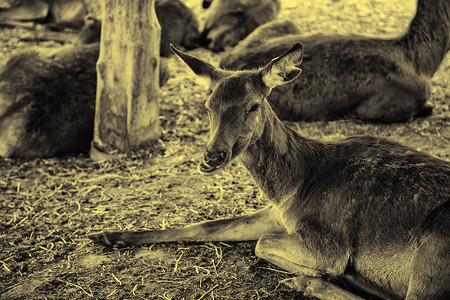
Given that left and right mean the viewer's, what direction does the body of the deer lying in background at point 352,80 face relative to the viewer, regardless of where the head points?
facing to the right of the viewer

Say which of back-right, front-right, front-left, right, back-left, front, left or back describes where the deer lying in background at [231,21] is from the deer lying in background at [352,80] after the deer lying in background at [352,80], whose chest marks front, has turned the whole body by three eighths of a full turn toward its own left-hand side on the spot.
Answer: front

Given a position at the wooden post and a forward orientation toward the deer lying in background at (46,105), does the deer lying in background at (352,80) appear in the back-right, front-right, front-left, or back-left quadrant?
back-right

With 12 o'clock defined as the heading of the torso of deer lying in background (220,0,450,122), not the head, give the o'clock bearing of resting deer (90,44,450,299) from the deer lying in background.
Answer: The resting deer is roughly at 3 o'clock from the deer lying in background.

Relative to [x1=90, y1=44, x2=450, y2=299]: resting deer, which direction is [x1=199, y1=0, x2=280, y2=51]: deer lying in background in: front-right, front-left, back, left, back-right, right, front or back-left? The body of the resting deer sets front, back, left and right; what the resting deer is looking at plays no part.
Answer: right

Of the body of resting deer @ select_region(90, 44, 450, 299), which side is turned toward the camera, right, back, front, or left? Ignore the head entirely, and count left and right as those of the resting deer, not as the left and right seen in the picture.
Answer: left

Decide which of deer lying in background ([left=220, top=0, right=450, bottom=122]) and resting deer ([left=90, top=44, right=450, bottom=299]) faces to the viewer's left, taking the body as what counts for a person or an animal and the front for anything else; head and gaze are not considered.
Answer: the resting deer

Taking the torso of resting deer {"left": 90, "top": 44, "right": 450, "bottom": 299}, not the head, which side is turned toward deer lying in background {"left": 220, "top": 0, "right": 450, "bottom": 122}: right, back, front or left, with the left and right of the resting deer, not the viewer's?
right

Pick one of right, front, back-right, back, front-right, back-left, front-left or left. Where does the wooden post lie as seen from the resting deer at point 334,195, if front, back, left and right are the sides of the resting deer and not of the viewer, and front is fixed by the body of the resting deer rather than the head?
front-right
